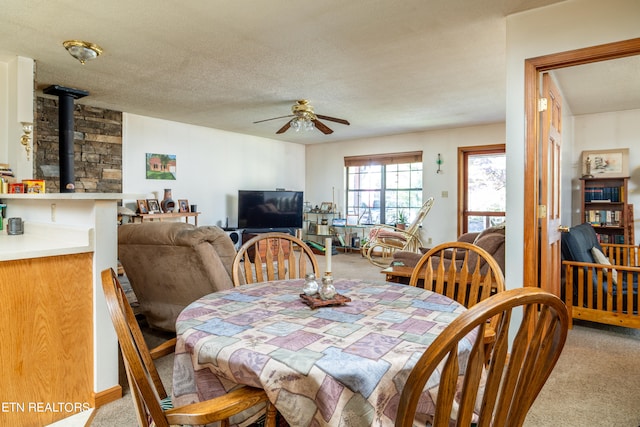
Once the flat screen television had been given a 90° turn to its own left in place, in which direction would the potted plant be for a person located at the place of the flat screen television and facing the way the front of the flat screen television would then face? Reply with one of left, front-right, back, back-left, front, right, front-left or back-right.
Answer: front

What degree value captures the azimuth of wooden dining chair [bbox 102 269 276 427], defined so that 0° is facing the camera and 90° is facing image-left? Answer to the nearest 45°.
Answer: approximately 270°

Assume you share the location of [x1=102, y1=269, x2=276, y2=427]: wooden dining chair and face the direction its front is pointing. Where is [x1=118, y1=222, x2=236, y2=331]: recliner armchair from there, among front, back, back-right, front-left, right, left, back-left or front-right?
left

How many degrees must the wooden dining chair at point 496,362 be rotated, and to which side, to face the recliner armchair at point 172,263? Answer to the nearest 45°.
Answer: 0° — it already faces it

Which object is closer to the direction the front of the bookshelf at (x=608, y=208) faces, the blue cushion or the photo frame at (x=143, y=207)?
the blue cushion

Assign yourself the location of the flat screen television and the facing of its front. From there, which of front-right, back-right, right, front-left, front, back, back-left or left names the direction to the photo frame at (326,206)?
back-left

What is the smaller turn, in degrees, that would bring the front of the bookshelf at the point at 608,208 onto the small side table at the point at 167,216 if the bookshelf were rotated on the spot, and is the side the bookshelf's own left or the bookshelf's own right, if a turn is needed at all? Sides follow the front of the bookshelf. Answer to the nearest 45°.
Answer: approximately 45° to the bookshelf's own right

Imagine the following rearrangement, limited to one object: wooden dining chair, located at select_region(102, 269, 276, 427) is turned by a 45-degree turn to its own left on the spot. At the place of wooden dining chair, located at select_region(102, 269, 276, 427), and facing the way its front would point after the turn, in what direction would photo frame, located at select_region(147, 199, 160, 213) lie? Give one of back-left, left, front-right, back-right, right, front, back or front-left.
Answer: front-left

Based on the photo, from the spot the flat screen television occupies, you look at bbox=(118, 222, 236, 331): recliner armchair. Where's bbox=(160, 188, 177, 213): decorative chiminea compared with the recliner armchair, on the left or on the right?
right

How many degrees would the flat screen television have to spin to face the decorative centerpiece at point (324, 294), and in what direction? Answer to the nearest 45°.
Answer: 0° — it already faces it

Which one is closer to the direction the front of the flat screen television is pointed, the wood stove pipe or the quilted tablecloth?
the quilted tablecloth
